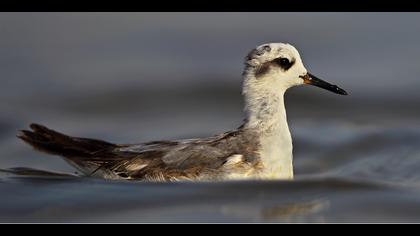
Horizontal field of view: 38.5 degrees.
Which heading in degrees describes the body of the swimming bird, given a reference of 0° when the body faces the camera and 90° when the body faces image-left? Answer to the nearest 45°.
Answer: approximately 270°
